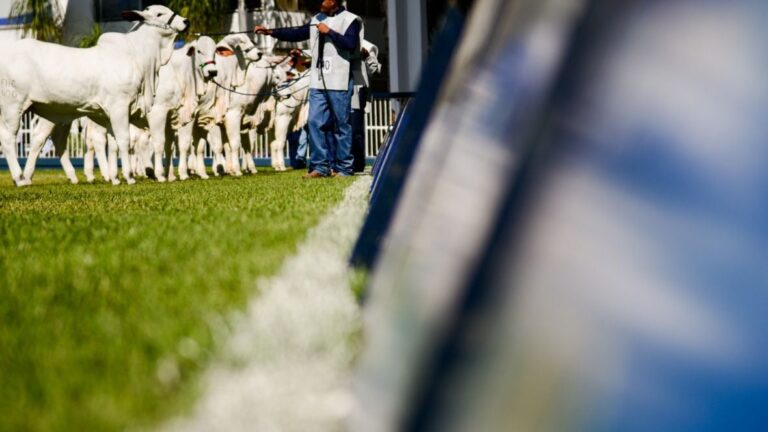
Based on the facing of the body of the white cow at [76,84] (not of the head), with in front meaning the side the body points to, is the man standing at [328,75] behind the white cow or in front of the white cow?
in front

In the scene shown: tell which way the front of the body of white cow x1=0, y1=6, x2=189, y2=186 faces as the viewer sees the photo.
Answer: to the viewer's right

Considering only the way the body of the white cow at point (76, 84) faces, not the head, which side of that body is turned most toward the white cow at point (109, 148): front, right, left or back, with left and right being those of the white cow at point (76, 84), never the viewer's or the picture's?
left

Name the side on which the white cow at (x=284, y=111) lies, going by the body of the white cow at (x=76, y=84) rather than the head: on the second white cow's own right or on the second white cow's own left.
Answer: on the second white cow's own left

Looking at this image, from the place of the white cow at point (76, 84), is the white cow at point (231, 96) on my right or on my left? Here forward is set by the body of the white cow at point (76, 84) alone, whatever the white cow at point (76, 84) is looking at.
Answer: on my left

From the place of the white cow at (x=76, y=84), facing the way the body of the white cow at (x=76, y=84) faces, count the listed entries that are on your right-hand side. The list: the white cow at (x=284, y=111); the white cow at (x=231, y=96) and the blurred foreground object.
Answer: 1

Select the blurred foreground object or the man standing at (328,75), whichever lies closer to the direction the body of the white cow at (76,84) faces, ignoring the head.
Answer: the man standing

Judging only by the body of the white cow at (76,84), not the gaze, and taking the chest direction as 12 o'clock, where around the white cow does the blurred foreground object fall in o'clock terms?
The blurred foreground object is roughly at 3 o'clock from the white cow.

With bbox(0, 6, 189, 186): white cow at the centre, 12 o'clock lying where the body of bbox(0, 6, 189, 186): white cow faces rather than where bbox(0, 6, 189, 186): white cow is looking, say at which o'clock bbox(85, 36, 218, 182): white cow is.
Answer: bbox(85, 36, 218, 182): white cow is roughly at 10 o'clock from bbox(0, 6, 189, 186): white cow.
